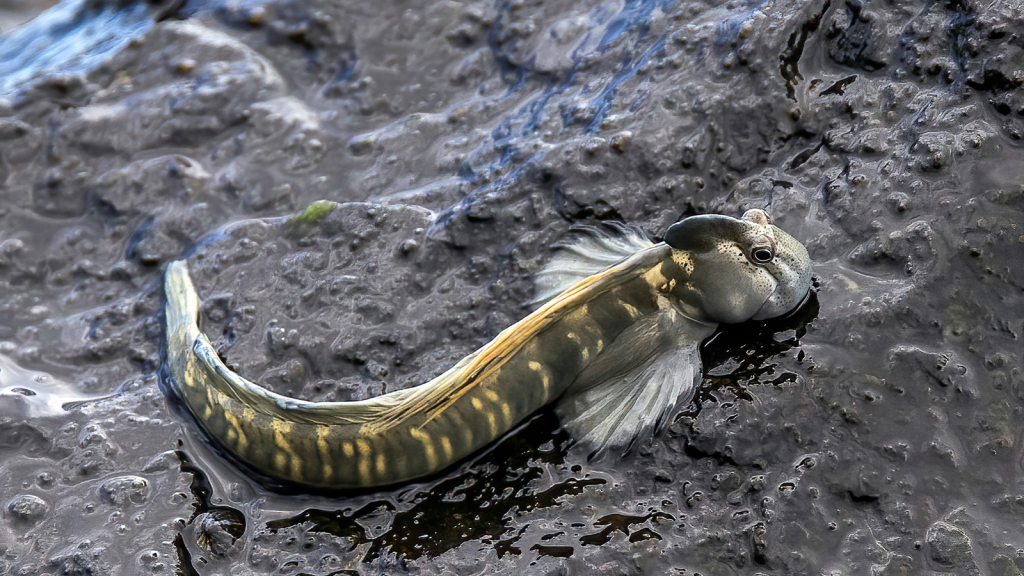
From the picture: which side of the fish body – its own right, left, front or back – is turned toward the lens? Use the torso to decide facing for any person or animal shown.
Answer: right

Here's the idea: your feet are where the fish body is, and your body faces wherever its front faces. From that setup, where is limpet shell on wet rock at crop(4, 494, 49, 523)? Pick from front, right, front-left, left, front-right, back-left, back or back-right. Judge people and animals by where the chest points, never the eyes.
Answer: back

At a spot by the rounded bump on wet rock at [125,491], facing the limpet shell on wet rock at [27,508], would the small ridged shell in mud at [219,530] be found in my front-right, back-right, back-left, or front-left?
back-left

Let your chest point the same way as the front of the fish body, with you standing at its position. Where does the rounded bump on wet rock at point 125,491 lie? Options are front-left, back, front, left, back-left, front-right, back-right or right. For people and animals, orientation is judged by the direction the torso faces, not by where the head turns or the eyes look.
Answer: back

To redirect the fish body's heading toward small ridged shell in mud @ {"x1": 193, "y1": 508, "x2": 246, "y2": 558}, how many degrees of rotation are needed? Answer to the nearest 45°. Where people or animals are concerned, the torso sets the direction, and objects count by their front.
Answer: approximately 180°

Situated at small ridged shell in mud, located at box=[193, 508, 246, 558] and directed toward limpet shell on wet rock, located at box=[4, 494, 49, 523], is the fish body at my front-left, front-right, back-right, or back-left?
back-right
